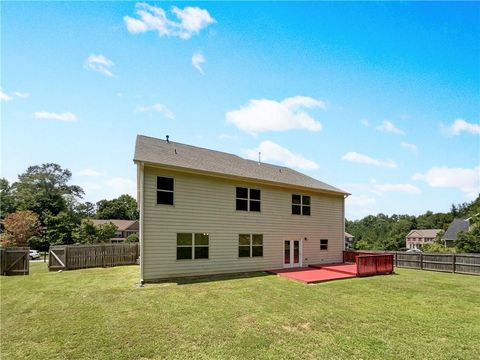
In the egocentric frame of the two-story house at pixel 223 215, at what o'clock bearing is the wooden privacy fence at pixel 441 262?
The wooden privacy fence is roughly at 4 o'clock from the two-story house.

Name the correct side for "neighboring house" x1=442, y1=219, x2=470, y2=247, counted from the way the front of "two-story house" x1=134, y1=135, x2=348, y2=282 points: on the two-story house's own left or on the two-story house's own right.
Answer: on the two-story house's own right

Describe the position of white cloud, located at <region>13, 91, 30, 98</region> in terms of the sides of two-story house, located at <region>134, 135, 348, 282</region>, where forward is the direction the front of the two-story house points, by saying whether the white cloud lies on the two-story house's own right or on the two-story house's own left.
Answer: on the two-story house's own left

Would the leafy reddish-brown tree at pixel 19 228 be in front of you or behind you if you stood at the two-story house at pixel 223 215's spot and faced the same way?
in front

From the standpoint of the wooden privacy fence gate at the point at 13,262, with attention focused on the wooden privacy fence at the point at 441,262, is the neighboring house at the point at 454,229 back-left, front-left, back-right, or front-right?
front-left

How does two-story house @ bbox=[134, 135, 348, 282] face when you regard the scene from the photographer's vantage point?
facing away from the viewer and to the left of the viewer

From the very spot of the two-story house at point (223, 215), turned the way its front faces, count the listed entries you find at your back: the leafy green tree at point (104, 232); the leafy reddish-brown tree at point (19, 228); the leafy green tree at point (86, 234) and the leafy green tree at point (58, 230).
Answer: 0

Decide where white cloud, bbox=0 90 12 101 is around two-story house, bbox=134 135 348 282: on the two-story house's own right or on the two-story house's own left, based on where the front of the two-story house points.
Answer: on the two-story house's own left

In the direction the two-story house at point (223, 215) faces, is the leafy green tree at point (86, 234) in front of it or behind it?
in front

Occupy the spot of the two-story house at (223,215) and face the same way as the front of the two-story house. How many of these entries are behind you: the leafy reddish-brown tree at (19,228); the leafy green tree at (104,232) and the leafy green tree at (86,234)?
0

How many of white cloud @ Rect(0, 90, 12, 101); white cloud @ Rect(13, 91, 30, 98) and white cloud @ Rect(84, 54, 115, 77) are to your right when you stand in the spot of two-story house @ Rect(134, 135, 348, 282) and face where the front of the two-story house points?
0
